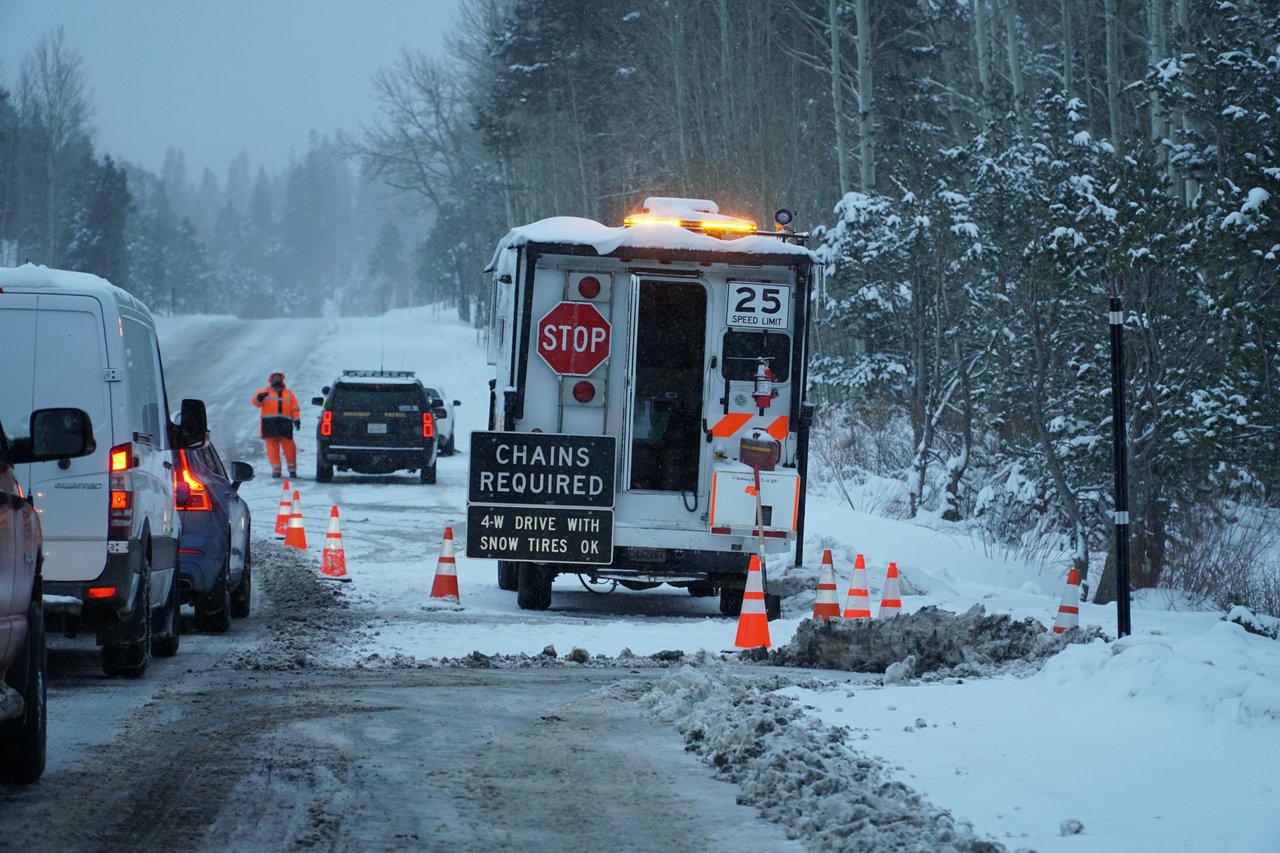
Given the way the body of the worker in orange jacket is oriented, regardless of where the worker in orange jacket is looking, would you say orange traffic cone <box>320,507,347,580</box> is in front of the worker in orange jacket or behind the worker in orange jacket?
in front

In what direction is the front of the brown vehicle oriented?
away from the camera

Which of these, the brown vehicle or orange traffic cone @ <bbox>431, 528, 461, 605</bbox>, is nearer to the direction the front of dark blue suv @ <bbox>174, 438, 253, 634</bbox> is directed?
the orange traffic cone

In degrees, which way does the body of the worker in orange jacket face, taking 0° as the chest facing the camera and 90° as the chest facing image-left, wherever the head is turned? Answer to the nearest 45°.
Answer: approximately 0°

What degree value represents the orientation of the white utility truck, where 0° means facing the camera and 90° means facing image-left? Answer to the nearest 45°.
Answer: approximately 180°

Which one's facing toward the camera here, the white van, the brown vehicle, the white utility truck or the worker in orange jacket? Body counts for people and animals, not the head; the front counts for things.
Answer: the worker in orange jacket

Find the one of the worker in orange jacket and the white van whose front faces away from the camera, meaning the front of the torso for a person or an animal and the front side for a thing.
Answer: the white van

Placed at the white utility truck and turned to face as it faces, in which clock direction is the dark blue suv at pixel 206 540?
The dark blue suv is roughly at 8 o'clock from the white utility truck.

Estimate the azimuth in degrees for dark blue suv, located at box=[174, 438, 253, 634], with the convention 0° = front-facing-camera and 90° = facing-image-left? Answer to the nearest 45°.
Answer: approximately 180°

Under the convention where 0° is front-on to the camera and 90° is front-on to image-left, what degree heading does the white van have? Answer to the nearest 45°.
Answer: approximately 180°

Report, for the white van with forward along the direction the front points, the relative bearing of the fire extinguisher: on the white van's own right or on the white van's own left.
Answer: on the white van's own right

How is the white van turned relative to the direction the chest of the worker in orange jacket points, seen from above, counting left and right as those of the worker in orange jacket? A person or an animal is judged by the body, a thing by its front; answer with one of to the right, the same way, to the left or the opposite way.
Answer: the opposite way
